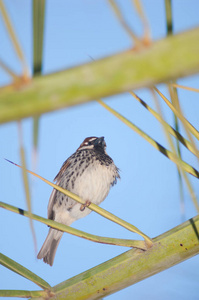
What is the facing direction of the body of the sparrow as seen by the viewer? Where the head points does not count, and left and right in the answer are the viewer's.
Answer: facing the viewer and to the right of the viewer
